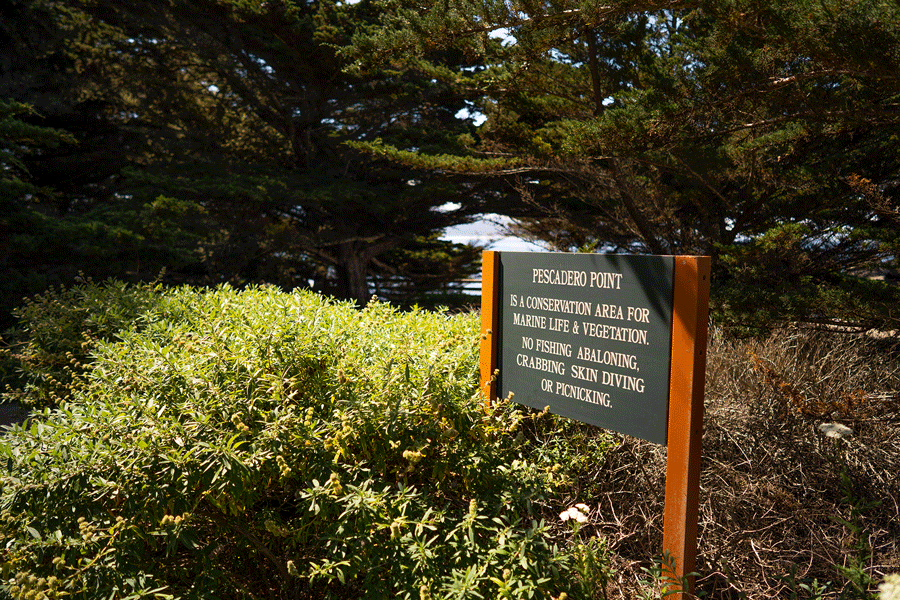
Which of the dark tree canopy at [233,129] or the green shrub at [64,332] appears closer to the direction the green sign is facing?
the green shrub

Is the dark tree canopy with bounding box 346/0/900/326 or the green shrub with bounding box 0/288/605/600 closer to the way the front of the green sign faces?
the green shrub

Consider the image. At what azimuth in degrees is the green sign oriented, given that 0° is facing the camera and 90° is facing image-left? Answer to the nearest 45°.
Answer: approximately 45°

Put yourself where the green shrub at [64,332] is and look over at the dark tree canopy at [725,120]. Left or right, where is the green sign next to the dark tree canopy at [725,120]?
right

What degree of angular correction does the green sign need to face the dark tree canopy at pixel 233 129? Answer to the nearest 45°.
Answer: approximately 90° to its right

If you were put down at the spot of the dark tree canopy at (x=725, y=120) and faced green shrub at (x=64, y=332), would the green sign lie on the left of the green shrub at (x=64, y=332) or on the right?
left

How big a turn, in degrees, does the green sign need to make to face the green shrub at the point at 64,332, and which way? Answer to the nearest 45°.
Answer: approximately 45° to its right

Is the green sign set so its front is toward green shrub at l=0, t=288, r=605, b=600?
yes

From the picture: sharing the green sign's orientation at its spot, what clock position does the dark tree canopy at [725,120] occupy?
The dark tree canopy is roughly at 5 o'clock from the green sign.
